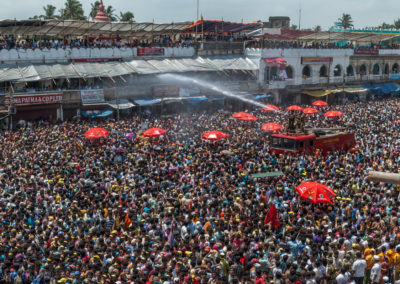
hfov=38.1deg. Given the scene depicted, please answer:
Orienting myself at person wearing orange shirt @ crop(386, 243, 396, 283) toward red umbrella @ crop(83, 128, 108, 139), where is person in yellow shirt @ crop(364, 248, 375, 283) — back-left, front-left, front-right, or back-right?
front-left

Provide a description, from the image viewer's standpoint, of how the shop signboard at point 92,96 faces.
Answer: facing the viewer

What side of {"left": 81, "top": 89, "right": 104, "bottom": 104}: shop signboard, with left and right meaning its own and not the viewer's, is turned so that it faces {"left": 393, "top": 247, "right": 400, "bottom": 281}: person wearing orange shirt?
front

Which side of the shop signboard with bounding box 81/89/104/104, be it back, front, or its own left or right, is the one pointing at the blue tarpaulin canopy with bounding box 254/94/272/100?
left

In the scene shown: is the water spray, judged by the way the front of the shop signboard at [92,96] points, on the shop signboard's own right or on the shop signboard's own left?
on the shop signboard's own left

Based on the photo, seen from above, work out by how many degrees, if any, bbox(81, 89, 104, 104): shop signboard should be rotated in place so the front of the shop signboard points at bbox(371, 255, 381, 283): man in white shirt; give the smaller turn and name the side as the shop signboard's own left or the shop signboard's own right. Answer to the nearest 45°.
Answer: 0° — it already faces them

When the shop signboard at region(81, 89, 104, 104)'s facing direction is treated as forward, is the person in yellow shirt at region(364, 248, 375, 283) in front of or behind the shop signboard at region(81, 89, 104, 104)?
in front

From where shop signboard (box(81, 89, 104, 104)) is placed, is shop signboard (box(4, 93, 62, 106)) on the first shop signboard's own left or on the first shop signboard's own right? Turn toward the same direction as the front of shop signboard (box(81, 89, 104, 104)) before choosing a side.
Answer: on the first shop signboard's own right

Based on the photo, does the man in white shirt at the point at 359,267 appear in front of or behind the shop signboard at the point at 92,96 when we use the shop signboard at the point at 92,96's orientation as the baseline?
in front

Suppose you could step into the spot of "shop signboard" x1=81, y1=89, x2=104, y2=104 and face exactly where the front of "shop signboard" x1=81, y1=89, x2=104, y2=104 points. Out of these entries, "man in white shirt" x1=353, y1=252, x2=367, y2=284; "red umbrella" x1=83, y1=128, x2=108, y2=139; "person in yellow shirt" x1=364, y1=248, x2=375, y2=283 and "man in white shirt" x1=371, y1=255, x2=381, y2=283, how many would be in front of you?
4

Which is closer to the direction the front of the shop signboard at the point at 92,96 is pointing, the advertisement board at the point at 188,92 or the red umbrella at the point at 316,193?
the red umbrella

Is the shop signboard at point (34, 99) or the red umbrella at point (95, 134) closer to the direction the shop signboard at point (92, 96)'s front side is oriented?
the red umbrella

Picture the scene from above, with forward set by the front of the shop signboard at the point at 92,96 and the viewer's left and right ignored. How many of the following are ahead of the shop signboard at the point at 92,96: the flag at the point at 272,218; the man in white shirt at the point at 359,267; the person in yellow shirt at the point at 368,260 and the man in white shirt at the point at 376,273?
4

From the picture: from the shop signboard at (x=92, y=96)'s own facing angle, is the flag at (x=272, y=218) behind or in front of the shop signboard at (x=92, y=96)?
in front
